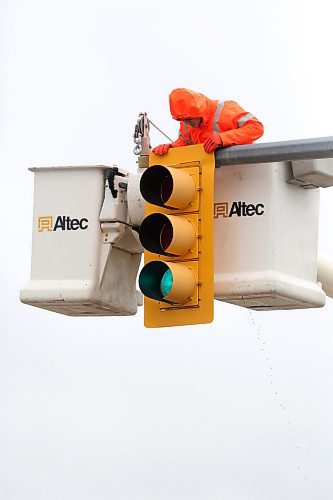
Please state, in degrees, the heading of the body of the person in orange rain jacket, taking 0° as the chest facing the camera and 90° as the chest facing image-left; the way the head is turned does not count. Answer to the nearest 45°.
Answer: approximately 45°

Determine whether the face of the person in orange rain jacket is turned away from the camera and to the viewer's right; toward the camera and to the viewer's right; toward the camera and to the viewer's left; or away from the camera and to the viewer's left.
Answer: toward the camera and to the viewer's left

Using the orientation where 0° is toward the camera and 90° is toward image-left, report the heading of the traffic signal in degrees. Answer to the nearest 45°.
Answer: approximately 45°

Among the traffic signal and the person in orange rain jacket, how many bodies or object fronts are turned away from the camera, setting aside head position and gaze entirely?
0
